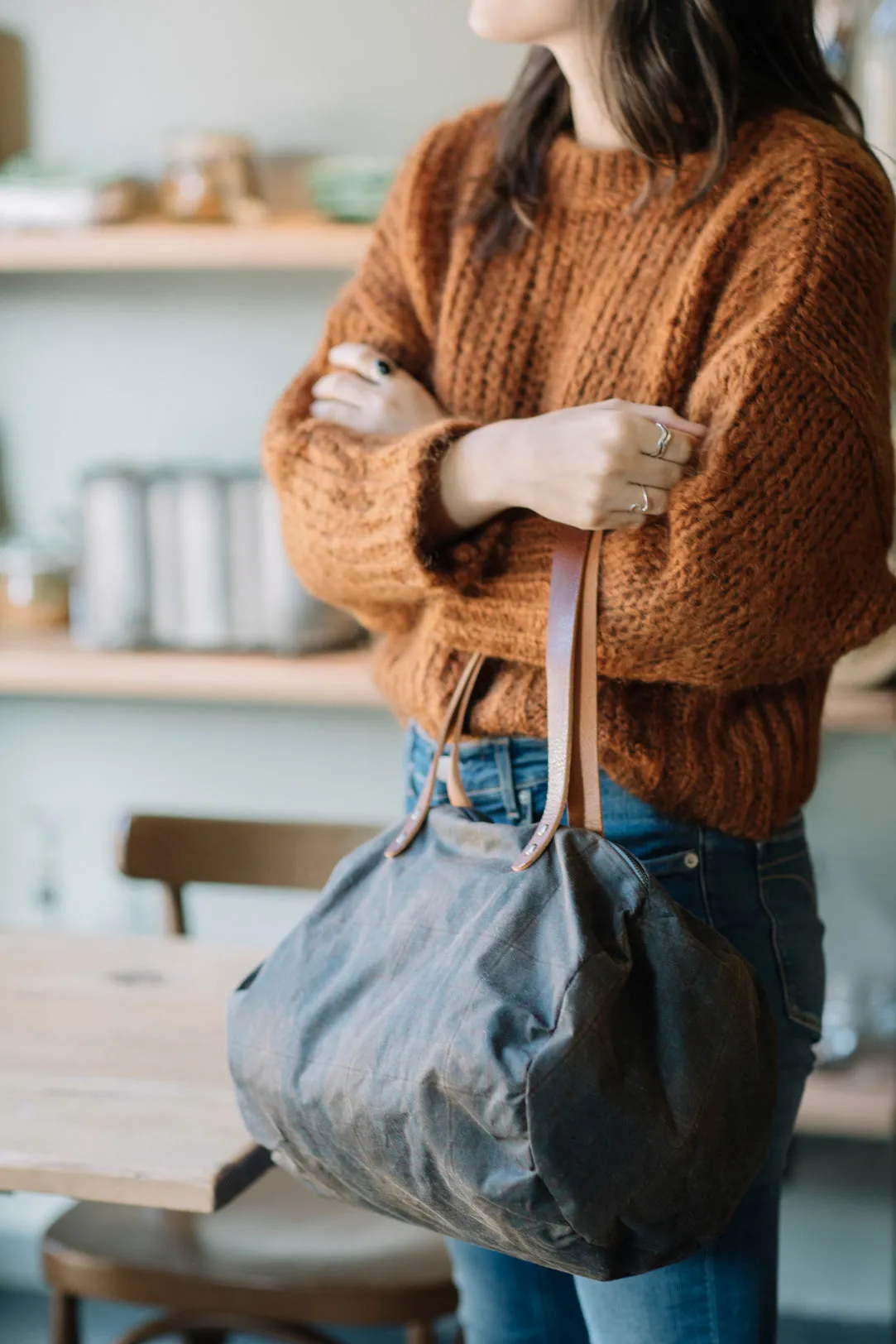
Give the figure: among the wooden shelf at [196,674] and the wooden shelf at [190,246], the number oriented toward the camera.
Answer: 2

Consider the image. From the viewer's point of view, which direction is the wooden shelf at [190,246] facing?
toward the camera

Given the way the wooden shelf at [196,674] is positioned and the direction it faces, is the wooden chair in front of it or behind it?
in front

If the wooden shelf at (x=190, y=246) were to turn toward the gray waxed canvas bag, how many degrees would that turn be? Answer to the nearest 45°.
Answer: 0° — it already faces it

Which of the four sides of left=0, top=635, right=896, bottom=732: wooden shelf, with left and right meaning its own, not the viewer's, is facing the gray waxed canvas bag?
front

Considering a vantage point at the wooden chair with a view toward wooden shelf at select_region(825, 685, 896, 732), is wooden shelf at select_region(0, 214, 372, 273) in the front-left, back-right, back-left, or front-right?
front-left

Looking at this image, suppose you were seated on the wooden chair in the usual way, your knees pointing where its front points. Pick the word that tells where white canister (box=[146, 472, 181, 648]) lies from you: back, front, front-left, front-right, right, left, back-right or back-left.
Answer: back

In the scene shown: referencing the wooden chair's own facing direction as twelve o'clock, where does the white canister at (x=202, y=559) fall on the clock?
The white canister is roughly at 6 o'clock from the wooden chair.

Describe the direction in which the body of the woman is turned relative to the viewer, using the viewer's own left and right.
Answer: facing the viewer and to the left of the viewer

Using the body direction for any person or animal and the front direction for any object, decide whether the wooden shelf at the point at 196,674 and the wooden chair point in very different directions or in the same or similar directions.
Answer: same or similar directions

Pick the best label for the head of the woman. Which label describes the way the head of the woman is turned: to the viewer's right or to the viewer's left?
to the viewer's left

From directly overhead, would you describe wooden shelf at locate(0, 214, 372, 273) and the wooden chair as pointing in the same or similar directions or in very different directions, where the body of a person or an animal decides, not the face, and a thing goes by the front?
same or similar directions

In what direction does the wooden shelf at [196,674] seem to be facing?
toward the camera
